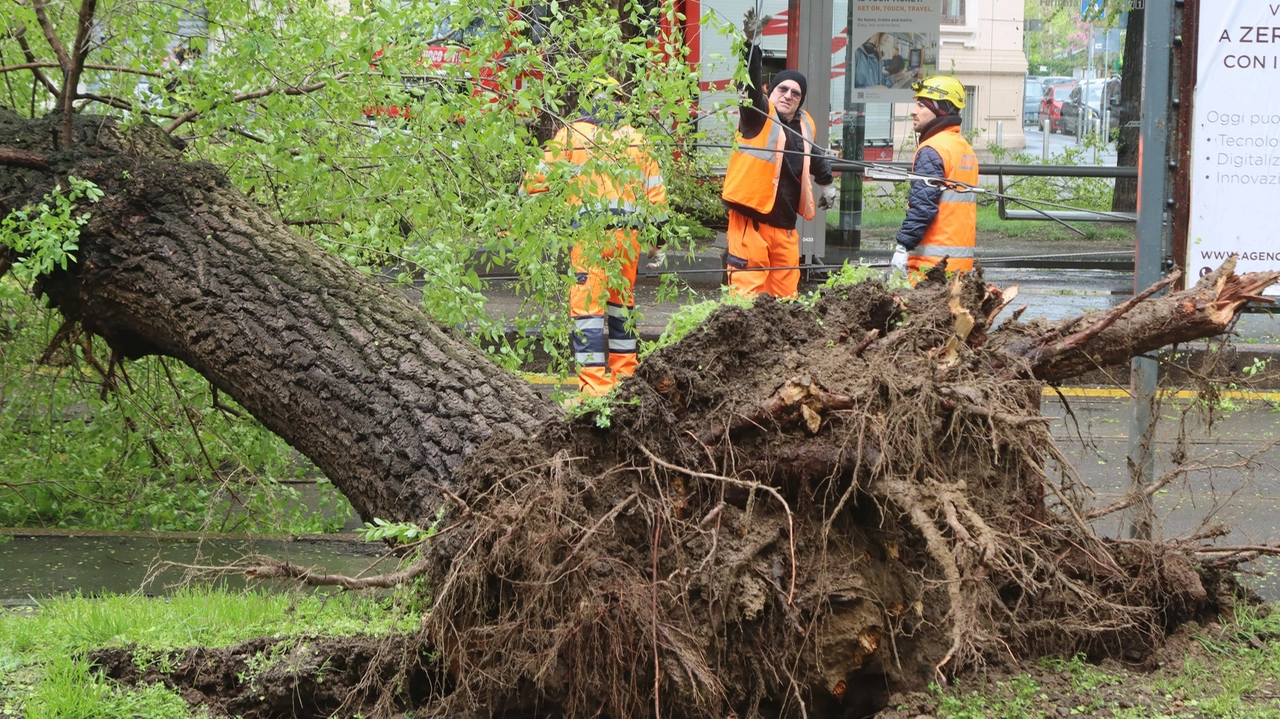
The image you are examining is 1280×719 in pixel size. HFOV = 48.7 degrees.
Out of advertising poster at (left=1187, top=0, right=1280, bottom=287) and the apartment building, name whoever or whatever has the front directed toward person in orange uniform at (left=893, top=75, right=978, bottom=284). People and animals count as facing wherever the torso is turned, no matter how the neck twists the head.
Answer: the apartment building

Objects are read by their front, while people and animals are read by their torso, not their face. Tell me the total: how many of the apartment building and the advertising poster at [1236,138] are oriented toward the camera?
2

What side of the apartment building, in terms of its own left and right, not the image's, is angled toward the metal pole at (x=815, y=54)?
front

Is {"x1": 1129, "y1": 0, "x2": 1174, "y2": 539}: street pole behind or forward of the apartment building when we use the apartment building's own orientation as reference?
forward

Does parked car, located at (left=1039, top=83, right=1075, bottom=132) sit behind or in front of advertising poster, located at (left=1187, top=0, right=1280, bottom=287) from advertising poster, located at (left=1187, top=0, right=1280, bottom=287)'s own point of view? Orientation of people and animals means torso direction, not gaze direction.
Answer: behind

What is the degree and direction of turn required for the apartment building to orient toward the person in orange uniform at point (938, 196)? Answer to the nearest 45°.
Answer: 0° — it already faces them

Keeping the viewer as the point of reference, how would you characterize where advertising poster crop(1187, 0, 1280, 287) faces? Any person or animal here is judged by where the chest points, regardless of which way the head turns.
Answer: facing the viewer

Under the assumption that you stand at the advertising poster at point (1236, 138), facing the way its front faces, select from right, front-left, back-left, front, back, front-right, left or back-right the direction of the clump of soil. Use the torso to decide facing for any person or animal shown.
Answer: front-right

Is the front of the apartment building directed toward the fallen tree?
yes

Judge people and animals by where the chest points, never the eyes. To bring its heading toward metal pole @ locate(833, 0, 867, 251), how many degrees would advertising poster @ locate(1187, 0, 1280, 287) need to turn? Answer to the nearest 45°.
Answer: approximately 135° to its right

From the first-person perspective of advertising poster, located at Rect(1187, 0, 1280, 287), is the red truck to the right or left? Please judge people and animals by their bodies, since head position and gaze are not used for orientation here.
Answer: on its right

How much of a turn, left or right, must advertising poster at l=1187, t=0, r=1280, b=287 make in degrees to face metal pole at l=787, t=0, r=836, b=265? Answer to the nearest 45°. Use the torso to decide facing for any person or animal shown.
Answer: approximately 135° to its right

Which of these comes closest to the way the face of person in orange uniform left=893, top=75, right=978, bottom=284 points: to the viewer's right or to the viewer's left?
to the viewer's left

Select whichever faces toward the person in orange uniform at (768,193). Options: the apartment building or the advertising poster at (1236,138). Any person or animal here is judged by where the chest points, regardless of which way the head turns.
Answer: the apartment building

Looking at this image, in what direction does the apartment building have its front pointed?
toward the camera
